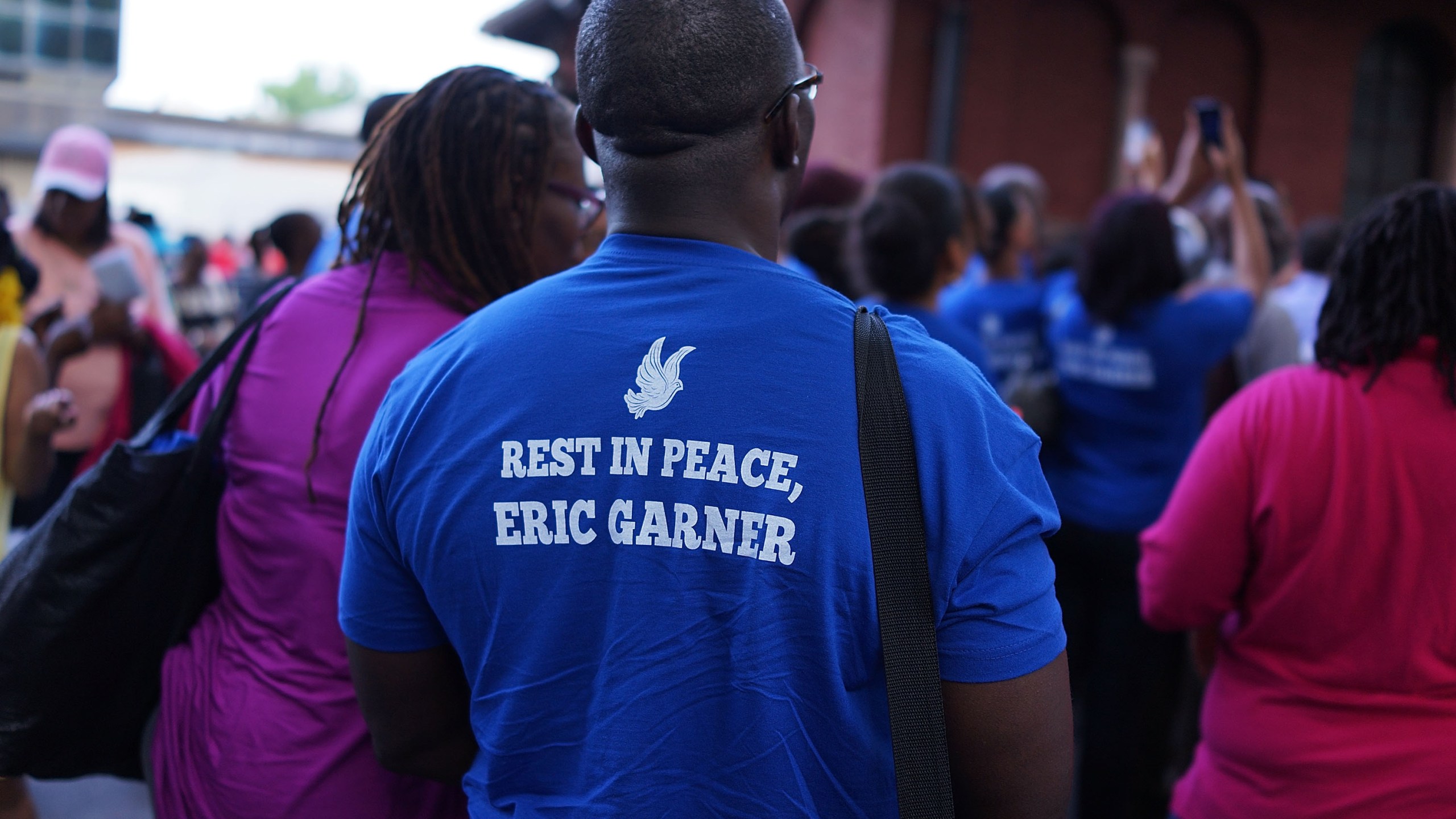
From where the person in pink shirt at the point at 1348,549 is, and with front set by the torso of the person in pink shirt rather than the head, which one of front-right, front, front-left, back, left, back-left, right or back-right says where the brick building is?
front

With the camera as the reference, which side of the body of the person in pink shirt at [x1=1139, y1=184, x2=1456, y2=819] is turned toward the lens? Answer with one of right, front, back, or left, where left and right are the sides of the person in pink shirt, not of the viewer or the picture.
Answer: back

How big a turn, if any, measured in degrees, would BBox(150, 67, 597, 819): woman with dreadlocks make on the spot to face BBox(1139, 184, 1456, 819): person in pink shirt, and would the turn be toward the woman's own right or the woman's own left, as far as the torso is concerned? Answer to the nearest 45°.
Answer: approximately 45° to the woman's own right

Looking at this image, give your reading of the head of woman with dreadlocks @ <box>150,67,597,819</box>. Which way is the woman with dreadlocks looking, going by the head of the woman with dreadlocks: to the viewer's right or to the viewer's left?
to the viewer's right

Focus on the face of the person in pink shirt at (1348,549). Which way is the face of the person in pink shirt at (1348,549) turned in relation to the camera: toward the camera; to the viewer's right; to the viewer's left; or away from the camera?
away from the camera

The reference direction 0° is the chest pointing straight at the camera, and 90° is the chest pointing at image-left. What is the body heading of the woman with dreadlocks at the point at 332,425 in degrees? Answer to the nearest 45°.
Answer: approximately 225°

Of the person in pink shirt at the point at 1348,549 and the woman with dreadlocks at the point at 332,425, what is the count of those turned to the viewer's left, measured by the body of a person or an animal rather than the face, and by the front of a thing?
0

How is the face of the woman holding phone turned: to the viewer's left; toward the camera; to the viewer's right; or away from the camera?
away from the camera

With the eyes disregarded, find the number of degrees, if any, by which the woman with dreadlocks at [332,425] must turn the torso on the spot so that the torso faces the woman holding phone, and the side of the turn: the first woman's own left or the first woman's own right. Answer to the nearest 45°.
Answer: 0° — they already face them

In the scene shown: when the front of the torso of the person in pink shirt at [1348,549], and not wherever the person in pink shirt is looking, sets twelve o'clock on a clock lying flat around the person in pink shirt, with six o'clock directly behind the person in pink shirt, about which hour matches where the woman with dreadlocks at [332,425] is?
The woman with dreadlocks is roughly at 8 o'clock from the person in pink shirt.

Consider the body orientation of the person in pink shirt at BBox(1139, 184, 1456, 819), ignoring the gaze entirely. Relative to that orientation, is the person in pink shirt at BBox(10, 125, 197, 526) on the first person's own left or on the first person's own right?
on the first person's own left
